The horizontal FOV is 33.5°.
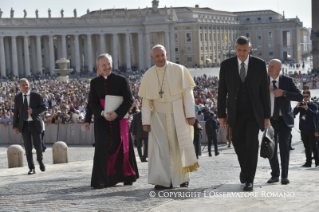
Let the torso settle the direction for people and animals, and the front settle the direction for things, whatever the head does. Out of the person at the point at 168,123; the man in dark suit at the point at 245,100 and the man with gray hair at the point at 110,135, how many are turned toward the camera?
3

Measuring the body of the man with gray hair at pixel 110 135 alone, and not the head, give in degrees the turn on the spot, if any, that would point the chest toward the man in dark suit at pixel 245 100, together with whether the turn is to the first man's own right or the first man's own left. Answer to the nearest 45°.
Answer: approximately 45° to the first man's own left

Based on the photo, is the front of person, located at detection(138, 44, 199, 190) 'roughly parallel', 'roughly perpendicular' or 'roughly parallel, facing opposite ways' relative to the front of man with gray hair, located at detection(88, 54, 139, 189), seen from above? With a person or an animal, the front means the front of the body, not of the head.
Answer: roughly parallel

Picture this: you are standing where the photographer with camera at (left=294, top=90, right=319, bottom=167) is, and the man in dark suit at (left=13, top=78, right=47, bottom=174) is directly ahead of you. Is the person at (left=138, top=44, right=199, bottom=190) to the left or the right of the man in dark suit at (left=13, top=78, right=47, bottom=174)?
left

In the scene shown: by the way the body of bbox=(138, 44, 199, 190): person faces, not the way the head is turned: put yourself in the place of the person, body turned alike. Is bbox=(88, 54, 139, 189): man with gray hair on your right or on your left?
on your right

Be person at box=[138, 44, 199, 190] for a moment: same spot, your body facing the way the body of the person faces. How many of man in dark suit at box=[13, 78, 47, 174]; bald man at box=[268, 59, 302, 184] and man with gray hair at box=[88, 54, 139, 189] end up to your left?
1

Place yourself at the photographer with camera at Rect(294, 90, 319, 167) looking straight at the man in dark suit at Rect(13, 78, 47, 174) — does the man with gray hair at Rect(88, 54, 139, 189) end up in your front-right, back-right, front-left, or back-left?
front-left

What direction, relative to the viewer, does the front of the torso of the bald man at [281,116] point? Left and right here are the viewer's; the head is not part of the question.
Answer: facing the viewer and to the left of the viewer

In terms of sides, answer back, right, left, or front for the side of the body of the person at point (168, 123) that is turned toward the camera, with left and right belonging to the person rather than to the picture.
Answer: front

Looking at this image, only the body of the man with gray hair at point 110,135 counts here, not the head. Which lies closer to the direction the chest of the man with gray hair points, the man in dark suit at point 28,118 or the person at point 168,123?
the person

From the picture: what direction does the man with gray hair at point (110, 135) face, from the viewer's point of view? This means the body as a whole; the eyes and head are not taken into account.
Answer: toward the camera

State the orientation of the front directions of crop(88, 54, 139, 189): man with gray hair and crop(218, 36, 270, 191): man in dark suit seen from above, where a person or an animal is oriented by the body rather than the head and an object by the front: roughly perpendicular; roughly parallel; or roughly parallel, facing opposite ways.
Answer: roughly parallel
